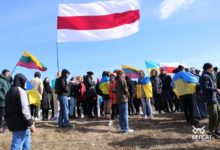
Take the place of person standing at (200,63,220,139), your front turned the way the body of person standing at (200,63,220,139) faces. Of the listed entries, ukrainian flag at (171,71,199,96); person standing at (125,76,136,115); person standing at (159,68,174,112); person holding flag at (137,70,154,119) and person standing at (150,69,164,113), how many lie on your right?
0

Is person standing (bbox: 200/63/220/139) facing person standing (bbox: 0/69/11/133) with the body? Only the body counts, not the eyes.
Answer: no

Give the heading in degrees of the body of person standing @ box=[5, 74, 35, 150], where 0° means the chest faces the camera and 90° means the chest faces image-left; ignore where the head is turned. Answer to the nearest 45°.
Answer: approximately 225°

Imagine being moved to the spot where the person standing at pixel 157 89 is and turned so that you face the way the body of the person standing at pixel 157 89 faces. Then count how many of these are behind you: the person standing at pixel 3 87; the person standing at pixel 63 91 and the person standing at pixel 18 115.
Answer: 0

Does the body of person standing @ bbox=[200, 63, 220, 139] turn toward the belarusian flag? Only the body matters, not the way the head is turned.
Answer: no

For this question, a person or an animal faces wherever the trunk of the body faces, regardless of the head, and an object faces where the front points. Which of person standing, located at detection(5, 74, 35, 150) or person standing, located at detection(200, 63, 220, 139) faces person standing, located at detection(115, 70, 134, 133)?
person standing, located at detection(5, 74, 35, 150)
